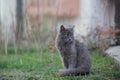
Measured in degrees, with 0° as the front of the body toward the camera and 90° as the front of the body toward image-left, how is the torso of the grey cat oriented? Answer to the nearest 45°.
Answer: approximately 45°
